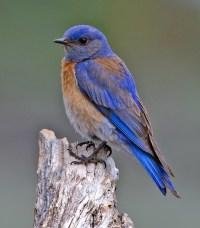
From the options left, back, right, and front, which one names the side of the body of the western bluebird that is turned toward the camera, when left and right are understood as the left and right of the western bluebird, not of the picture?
left
